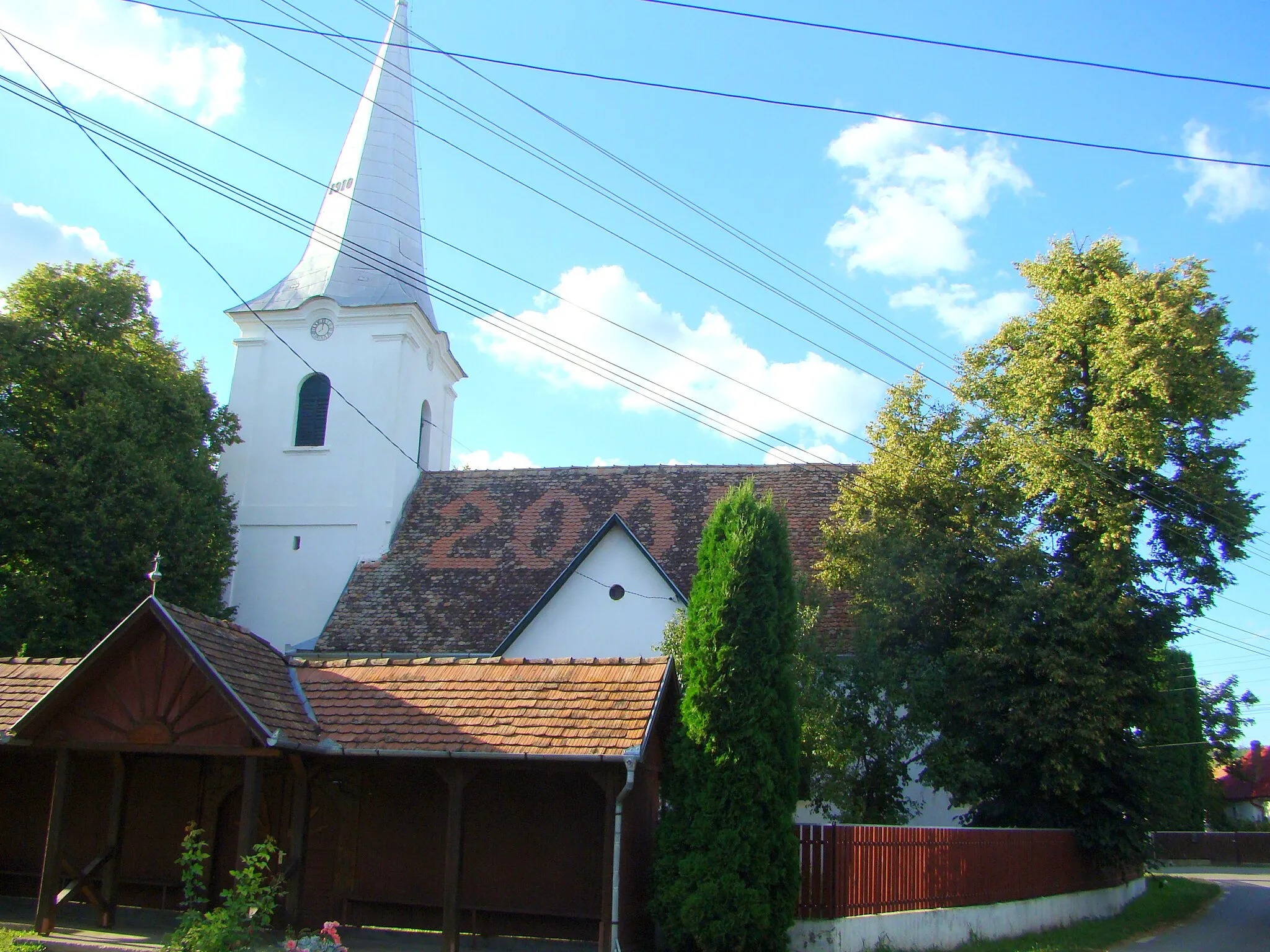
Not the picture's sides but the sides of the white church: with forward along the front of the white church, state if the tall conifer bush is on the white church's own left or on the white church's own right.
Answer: on the white church's own left

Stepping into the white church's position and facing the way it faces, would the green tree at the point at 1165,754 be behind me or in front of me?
behind

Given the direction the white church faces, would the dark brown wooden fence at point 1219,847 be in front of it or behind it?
behind

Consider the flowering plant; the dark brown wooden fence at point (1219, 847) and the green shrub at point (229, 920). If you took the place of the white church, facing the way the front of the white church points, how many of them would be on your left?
2

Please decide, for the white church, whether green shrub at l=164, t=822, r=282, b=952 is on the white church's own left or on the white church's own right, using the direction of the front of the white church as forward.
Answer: on the white church's own left

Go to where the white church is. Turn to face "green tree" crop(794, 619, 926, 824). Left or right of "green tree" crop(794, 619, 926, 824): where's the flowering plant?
right

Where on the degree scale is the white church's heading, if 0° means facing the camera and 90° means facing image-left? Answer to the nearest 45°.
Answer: approximately 90°

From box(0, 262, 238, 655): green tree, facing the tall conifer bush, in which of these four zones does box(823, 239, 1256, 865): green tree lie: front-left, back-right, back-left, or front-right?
front-left
